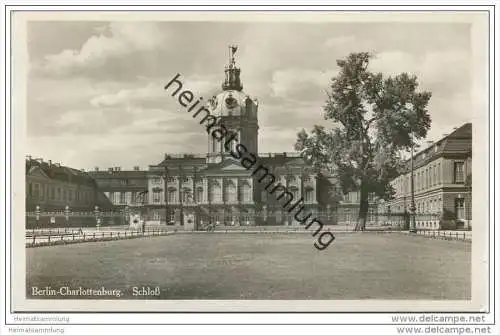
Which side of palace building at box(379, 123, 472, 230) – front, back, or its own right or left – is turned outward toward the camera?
left

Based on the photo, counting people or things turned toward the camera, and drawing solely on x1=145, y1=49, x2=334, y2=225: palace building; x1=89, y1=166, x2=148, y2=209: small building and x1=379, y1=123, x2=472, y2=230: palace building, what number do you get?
2

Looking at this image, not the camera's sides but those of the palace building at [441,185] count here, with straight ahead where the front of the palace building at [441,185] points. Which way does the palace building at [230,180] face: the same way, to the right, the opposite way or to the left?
to the left
